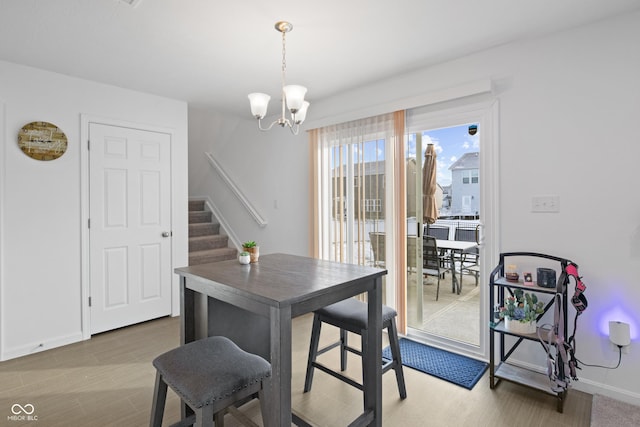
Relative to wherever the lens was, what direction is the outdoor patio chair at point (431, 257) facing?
facing away from the viewer and to the right of the viewer

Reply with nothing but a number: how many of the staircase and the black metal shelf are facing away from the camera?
0

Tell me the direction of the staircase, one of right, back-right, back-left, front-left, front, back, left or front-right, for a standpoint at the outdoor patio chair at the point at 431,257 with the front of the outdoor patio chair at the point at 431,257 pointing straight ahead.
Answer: back-left

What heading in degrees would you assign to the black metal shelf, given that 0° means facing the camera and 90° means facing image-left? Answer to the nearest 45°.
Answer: approximately 45°

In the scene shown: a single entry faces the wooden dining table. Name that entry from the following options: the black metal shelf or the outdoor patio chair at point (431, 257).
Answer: the black metal shelf

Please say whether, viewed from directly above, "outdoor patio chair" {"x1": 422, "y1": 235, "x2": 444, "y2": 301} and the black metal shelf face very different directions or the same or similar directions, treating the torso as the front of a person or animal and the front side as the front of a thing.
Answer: very different directions
